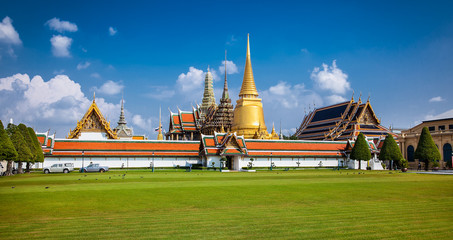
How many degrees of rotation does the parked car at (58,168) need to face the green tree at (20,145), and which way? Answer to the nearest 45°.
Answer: approximately 45° to its left

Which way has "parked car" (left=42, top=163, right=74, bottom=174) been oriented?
to the viewer's left
